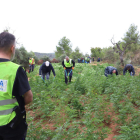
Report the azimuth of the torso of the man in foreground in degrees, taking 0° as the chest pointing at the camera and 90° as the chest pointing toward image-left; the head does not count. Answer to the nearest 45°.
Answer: approximately 225°

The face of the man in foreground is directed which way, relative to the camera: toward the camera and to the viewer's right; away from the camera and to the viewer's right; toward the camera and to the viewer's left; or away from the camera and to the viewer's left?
away from the camera and to the viewer's right
